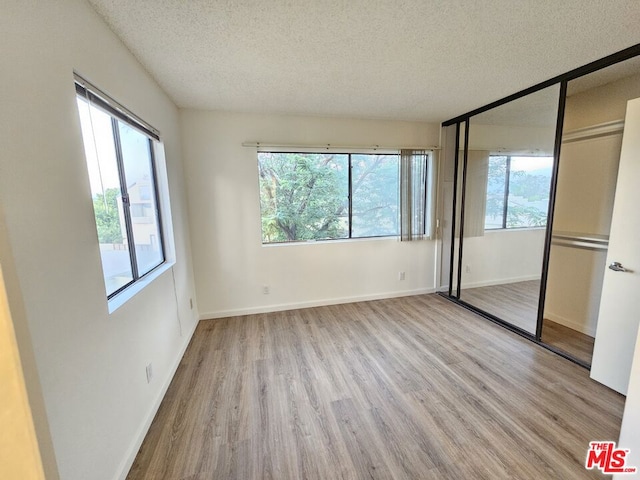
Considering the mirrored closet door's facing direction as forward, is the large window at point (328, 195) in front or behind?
in front

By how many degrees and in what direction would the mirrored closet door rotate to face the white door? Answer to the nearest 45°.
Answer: approximately 90° to its left

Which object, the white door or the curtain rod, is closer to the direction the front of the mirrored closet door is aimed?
the curtain rod

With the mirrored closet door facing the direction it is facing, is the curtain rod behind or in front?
in front

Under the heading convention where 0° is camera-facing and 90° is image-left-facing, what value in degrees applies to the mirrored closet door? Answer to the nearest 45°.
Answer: approximately 45°
